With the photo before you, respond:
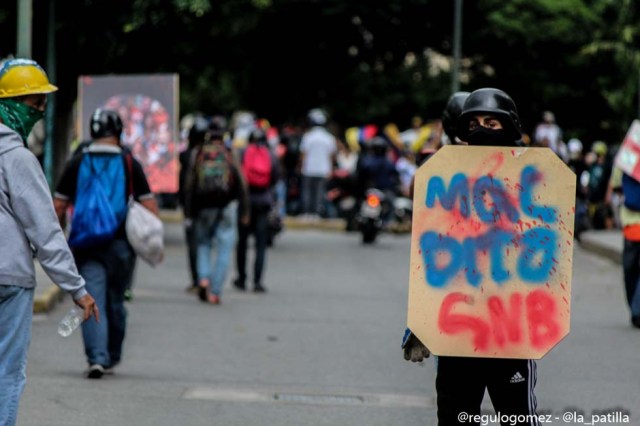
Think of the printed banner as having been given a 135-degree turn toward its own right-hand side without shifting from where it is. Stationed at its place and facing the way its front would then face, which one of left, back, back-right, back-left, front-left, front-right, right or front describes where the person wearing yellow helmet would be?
back-left

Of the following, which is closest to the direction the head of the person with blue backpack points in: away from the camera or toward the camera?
away from the camera

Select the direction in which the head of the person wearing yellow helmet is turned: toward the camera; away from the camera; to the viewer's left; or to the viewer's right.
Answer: to the viewer's right

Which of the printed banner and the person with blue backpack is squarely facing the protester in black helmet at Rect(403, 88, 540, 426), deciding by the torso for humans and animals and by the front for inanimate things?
the printed banner

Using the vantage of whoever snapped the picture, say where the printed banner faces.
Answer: facing the viewer

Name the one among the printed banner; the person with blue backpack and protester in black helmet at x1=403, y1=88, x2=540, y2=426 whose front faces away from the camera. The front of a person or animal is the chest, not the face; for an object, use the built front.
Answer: the person with blue backpack

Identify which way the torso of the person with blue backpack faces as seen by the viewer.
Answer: away from the camera

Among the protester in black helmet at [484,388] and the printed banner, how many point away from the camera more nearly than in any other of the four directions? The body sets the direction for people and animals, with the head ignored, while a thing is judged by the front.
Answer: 0

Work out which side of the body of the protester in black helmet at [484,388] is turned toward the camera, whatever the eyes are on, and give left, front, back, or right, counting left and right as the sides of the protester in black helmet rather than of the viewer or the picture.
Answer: front

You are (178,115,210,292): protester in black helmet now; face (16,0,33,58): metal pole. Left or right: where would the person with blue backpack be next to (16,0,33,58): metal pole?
left
